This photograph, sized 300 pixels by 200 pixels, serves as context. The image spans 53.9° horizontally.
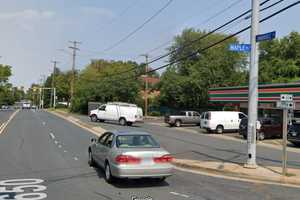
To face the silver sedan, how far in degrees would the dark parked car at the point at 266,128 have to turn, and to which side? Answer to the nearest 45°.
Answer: approximately 135° to its right

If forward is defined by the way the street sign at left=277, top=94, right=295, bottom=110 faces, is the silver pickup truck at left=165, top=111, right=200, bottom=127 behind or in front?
behind

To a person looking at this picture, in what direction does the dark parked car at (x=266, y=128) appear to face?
facing away from the viewer and to the right of the viewer

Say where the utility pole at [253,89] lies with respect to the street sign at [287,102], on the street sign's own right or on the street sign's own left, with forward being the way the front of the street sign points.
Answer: on the street sign's own right

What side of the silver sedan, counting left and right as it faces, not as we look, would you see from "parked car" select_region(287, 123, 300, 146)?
right

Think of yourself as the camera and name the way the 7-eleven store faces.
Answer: facing the viewer and to the left of the viewer

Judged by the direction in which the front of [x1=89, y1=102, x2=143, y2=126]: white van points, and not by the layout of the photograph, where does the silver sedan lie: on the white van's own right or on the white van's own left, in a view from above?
on the white van's own left

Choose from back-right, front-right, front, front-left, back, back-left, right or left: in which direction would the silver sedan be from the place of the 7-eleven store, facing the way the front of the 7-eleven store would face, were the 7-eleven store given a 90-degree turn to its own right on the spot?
back-left

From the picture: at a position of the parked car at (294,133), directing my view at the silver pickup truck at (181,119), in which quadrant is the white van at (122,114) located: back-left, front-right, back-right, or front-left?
front-left

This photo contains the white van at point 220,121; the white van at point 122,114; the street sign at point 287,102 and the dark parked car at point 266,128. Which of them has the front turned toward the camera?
the street sign

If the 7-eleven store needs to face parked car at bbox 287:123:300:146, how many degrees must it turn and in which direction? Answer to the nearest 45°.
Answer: approximately 45° to its left

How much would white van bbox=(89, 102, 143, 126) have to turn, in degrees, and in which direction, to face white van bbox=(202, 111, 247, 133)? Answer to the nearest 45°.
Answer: approximately 180°

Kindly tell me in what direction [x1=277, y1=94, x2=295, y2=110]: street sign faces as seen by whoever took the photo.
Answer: facing the viewer

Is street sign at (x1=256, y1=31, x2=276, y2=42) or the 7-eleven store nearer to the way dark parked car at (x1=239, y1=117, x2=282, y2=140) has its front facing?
the 7-eleven store

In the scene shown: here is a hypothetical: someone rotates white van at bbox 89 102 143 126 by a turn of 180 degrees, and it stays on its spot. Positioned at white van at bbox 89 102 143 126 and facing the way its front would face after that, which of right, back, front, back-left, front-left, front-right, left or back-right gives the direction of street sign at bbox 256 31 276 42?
front-right
